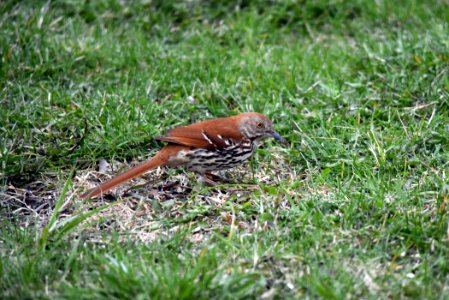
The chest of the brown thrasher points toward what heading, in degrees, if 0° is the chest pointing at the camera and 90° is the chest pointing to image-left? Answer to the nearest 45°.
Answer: approximately 270°
